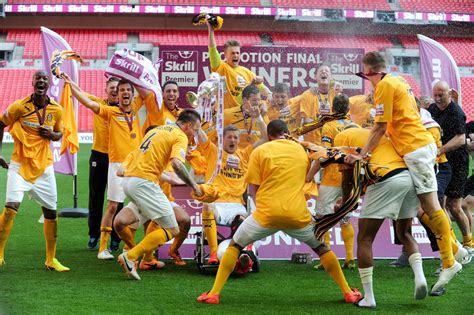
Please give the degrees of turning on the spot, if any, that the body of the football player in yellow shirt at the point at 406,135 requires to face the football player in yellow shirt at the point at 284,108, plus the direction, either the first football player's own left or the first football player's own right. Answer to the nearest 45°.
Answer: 0° — they already face them

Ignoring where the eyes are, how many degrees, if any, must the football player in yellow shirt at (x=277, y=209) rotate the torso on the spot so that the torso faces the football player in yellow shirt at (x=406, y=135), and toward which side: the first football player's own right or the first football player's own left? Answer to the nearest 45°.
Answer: approximately 90° to the first football player's own right

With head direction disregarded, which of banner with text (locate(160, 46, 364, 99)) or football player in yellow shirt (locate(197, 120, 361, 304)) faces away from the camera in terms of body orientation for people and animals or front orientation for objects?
the football player in yellow shirt

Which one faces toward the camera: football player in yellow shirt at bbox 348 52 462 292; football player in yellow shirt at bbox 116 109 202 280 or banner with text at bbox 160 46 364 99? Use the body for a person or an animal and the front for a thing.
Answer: the banner with text

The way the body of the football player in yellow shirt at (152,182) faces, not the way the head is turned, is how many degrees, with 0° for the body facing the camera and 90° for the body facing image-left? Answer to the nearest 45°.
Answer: approximately 225°

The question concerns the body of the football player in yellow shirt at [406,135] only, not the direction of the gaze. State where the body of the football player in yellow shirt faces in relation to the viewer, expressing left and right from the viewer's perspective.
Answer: facing away from the viewer and to the left of the viewer

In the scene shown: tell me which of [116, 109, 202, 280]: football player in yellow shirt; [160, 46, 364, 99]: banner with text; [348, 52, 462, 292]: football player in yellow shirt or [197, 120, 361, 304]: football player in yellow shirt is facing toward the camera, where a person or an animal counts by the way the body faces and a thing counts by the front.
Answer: the banner with text

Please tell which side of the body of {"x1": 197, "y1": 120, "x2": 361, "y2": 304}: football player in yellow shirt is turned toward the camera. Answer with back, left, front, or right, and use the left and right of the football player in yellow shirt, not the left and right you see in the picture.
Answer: back

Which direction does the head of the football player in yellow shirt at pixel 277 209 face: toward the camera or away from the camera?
away from the camera

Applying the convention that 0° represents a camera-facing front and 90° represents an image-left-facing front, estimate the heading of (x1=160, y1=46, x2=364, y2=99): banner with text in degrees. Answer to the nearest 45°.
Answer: approximately 0°

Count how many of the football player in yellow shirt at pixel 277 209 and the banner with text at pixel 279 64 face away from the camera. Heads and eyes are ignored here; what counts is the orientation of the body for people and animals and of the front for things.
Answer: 1

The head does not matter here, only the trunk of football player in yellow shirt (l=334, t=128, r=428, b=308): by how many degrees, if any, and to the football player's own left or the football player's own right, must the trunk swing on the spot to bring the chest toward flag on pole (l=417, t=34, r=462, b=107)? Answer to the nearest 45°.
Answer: approximately 45° to the football player's own right

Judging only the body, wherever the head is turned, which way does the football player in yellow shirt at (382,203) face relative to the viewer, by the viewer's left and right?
facing away from the viewer and to the left of the viewer
